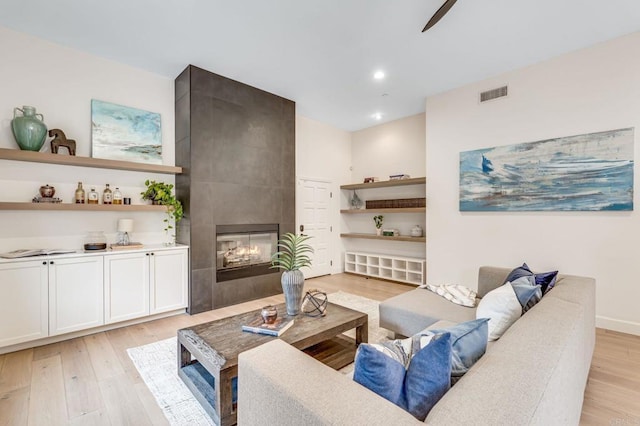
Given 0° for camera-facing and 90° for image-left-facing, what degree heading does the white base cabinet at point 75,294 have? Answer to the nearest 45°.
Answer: approximately 315°

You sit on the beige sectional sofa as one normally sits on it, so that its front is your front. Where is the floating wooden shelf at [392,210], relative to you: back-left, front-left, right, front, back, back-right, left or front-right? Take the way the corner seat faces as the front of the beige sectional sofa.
front-right

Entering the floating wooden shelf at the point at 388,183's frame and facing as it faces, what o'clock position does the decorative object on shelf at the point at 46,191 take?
The decorative object on shelf is roughly at 12 o'clock from the floating wooden shelf.

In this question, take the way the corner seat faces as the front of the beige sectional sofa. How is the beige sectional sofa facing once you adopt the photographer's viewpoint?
facing away from the viewer and to the left of the viewer

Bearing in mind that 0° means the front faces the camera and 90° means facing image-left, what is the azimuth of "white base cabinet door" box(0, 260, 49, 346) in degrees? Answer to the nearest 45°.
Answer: approximately 315°

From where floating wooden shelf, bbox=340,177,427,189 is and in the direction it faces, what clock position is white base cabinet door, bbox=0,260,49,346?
The white base cabinet door is roughly at 12 o'clock from the floating wooden shelf.

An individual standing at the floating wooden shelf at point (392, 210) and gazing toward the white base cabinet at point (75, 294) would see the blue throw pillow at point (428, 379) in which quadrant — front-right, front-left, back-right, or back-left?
front-left

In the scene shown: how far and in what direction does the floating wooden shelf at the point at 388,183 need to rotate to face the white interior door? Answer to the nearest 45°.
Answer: approximately 45° to its right

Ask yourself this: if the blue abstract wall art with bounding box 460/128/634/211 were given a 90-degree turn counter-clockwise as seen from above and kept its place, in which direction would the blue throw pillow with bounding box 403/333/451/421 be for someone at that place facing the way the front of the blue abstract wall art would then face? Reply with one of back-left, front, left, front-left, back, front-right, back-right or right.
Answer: front-right

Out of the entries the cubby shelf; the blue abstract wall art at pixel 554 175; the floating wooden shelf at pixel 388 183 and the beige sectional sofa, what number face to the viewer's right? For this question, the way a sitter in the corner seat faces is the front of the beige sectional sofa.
0

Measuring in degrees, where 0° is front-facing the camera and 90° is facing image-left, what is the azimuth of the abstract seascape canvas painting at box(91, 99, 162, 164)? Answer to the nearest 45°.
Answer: approximately 315°

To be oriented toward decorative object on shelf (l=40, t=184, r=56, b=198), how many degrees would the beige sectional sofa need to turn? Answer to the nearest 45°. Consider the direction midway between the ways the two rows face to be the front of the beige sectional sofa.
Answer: approximately 45° to its left

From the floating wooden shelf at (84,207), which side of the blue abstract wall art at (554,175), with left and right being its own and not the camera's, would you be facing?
front

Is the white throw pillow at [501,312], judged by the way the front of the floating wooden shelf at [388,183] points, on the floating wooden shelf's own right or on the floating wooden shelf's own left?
on the floating wooden shelf's own left

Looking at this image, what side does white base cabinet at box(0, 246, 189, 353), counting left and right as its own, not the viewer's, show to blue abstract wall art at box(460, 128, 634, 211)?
front

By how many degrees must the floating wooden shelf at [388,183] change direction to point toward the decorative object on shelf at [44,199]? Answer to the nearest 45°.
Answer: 0° — it already faces it

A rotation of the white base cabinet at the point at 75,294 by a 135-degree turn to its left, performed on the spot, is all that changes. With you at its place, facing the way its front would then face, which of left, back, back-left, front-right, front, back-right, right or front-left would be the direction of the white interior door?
right
